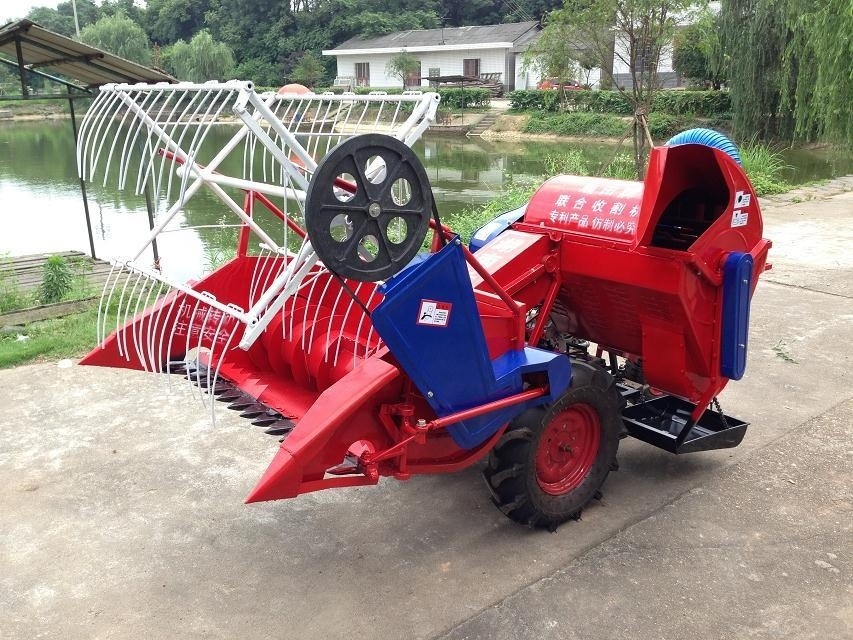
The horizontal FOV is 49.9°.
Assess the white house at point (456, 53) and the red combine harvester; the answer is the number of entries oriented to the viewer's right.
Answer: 0

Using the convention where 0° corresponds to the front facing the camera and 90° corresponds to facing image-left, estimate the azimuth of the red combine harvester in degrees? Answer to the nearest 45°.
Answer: approximately 45°

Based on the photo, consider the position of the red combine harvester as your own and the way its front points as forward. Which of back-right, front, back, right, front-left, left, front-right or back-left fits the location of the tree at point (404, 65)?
back-right

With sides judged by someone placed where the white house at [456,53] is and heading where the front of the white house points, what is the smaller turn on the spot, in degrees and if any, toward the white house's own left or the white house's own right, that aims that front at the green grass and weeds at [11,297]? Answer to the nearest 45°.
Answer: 0° — it already faces it

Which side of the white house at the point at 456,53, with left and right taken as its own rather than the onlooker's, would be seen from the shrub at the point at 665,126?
front

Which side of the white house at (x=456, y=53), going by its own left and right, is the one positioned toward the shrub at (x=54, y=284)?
front

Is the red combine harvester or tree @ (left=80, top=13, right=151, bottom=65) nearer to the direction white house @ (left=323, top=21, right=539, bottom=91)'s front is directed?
the red combine harvester

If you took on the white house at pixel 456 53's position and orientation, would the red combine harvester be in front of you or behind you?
in front

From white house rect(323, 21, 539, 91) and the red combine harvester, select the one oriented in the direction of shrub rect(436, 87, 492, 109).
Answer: the white house

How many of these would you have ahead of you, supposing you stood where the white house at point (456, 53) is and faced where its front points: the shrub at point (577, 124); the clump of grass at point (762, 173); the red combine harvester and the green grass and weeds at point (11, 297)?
4

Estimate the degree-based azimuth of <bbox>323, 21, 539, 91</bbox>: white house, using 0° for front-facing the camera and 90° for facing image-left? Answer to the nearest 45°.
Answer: approximately 0°

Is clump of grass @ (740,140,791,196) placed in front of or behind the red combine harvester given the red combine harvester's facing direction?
behind
